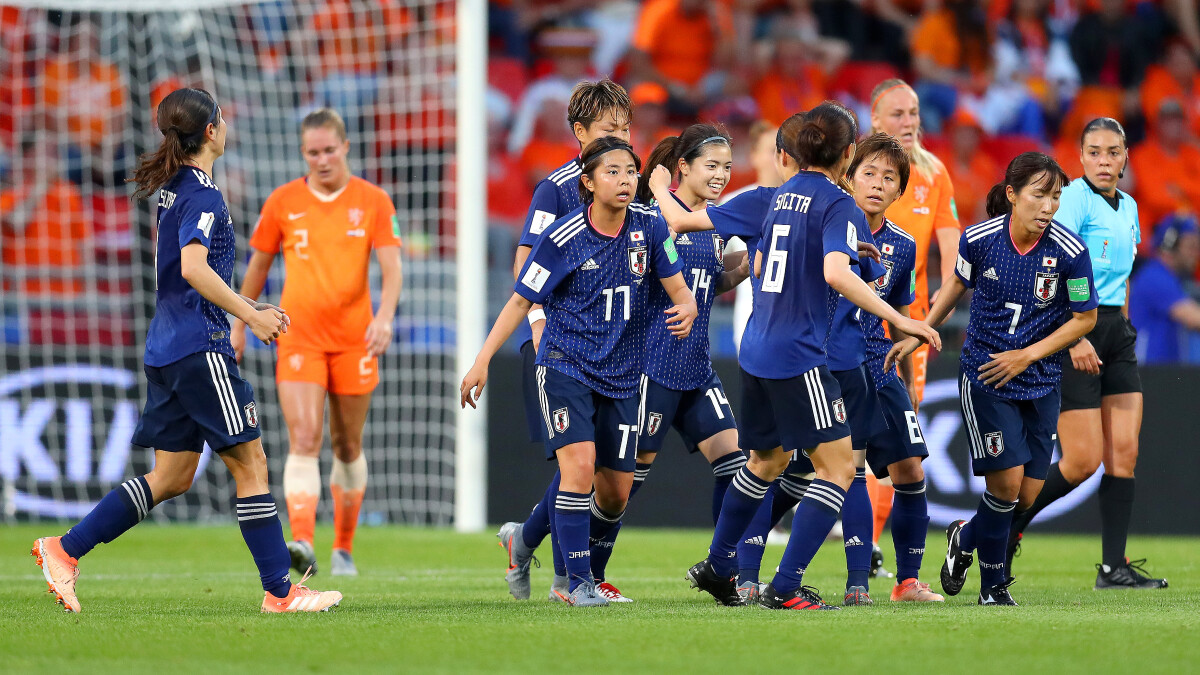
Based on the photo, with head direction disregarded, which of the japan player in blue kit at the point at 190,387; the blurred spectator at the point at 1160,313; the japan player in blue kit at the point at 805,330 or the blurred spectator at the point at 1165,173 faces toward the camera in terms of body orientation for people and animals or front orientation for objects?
the blurred spectator at the point at 1165,173

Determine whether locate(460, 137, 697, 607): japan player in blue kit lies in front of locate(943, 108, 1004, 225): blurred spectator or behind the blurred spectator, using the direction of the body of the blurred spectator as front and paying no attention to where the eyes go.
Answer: in front

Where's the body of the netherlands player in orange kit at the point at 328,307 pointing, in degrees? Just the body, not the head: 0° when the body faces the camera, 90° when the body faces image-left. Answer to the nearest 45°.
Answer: approximately 0°

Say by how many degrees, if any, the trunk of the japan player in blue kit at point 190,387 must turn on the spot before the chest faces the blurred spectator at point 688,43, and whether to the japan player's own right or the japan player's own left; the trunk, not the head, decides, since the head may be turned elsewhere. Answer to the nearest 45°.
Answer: approximately 45° to the japan player's own left

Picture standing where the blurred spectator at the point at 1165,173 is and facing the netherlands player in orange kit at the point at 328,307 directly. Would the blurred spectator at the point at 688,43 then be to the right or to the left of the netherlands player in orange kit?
right

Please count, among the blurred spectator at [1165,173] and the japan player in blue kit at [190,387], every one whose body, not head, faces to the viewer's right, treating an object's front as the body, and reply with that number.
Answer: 1

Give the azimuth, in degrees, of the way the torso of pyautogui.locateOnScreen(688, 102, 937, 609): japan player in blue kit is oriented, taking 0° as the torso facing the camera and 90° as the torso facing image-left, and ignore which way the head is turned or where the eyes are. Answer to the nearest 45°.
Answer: approximately 225°

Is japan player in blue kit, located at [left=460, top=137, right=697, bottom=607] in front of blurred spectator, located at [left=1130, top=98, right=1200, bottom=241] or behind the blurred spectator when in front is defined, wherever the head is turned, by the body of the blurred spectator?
in front

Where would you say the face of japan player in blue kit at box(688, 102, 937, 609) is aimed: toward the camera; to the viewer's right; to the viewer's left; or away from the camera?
away from the camera
